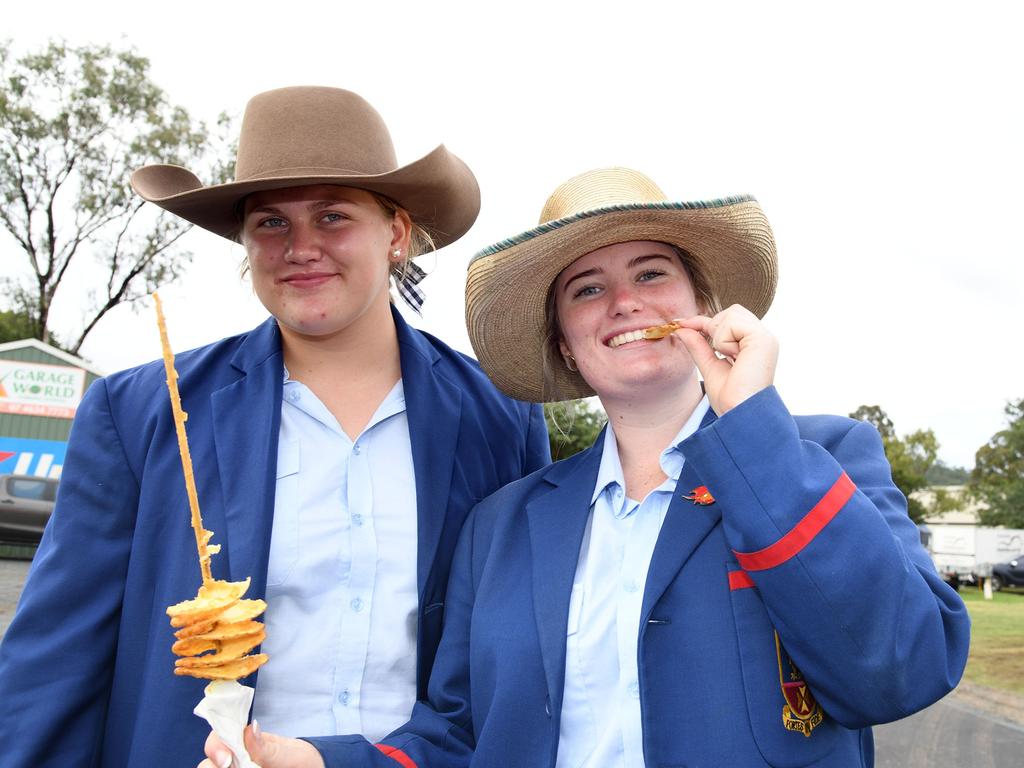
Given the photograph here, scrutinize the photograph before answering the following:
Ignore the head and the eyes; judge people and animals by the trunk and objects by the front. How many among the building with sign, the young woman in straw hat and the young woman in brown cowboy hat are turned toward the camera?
3

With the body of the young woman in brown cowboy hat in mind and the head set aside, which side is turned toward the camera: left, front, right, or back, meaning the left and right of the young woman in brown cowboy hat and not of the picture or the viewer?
front

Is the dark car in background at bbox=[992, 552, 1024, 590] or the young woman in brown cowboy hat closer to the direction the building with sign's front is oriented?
the young woman in brown cowboy hat

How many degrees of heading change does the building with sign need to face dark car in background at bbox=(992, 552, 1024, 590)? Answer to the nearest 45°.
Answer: approximately 90° to its left

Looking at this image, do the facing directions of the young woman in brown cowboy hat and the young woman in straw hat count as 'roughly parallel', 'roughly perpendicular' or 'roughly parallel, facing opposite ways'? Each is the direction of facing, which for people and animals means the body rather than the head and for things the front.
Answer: roughly parallel

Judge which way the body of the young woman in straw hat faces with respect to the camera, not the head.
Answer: toward the camera

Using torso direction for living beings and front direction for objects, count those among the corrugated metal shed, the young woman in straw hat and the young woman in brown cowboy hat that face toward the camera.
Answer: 3

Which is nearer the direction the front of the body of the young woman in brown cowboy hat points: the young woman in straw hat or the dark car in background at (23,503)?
the young woman in straw hat

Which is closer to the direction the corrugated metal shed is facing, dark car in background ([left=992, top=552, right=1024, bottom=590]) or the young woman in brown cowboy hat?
the young woman in brown cowboy hat

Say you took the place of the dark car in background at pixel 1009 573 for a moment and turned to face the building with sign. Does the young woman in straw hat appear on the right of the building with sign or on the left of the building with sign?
left

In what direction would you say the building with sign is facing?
toward the camera
